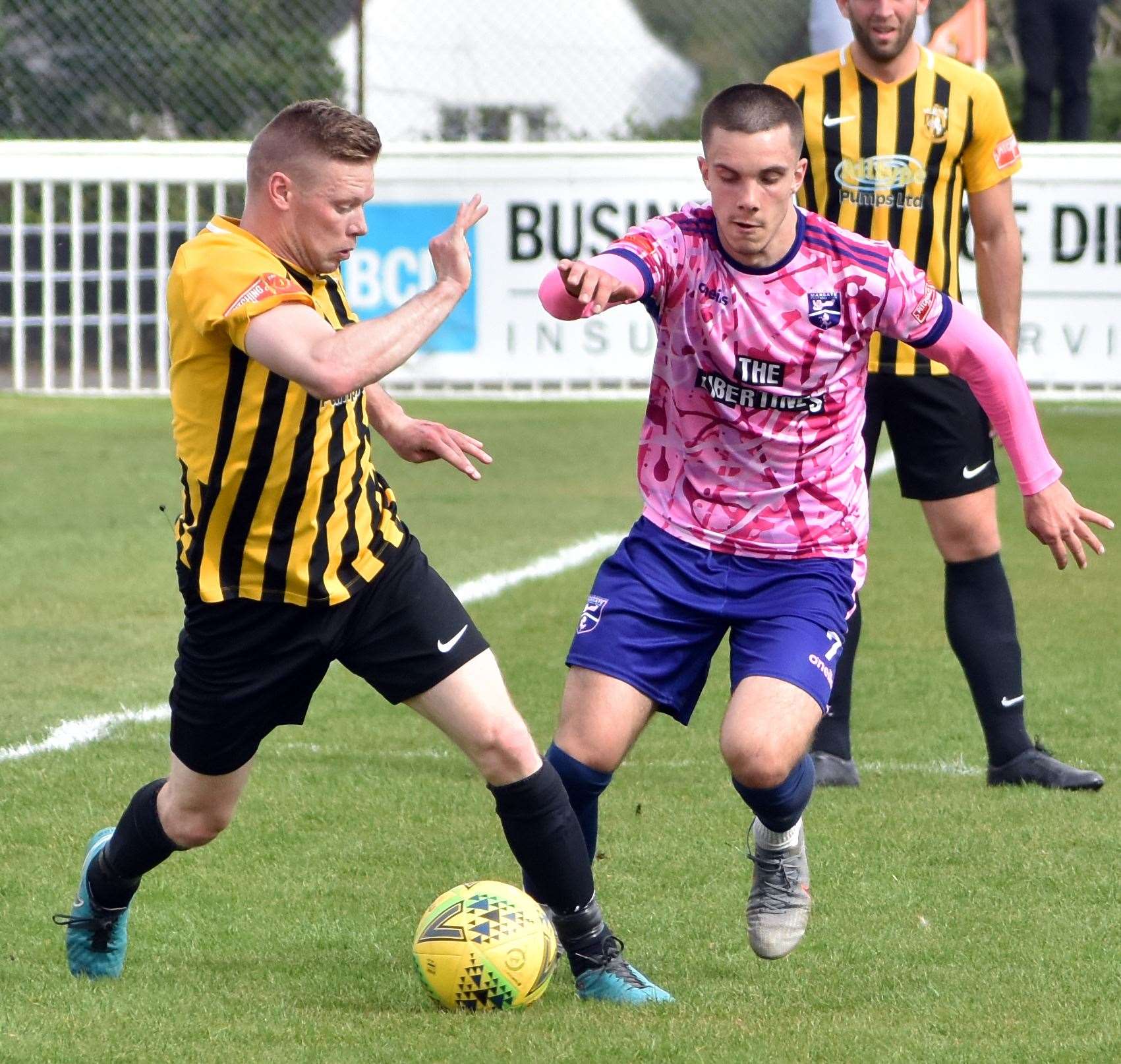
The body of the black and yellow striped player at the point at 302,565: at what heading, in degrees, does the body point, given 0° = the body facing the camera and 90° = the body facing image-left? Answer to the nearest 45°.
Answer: approximately 315°

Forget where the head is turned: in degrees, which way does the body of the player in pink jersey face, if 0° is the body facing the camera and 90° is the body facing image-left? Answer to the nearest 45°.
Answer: approximately 0°

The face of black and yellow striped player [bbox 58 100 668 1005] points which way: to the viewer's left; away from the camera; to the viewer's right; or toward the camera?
to the viewer's right

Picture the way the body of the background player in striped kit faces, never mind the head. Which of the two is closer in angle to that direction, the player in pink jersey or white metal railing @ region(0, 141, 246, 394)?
the player in pink jersey

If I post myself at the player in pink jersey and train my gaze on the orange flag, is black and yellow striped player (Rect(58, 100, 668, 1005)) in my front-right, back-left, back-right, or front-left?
back-left

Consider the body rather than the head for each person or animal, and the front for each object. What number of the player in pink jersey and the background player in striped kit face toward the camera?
2
